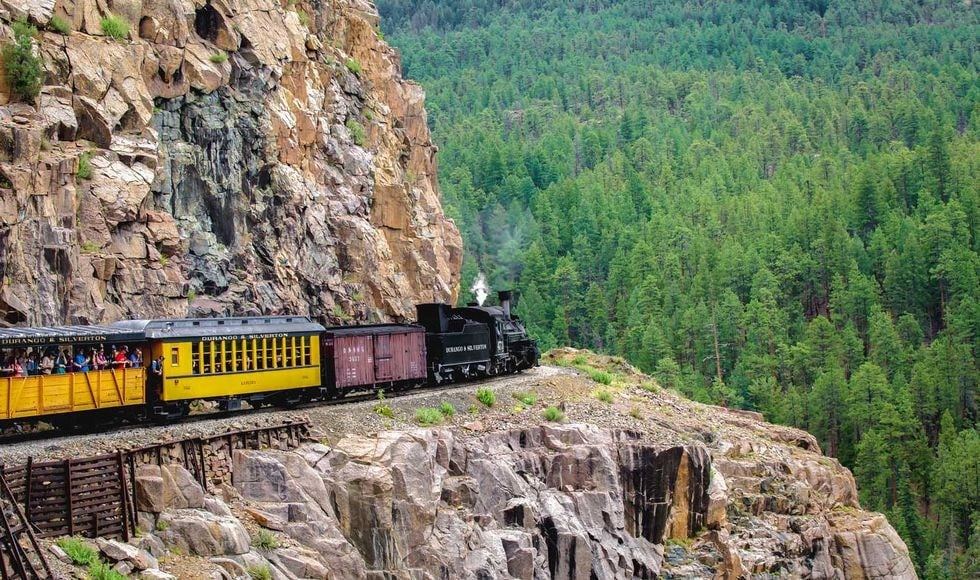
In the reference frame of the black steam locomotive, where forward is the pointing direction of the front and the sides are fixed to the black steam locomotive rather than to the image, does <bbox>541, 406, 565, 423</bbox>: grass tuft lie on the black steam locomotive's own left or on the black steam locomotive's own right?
on the black steam locomotive's own right

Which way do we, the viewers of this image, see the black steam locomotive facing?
facing away from the viewer and to the right of the viewer

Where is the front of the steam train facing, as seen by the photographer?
facing away from the viewer and to the right of the viewer

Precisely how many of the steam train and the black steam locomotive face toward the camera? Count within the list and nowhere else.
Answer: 0

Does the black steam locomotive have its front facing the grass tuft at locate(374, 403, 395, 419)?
no

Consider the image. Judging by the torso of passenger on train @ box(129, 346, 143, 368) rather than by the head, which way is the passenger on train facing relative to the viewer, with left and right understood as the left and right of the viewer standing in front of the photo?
facing the viewer and to the right of the viewer

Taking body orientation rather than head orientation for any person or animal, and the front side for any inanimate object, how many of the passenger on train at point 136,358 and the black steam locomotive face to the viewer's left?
0

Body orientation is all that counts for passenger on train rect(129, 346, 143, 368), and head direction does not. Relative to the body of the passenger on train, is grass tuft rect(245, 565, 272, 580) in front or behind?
in front

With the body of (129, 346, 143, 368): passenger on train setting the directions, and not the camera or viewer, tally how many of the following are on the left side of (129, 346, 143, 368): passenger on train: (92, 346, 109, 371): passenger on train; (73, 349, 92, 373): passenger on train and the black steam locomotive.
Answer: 1

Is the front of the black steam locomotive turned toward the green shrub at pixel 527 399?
no

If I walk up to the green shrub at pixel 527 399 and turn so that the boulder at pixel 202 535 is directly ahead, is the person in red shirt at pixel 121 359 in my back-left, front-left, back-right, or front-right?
front-right

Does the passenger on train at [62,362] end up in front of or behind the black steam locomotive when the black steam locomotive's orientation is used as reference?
behind

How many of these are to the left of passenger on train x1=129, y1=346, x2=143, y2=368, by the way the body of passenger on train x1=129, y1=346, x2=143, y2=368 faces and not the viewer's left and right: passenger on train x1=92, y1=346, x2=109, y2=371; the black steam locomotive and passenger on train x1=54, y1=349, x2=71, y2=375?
1
